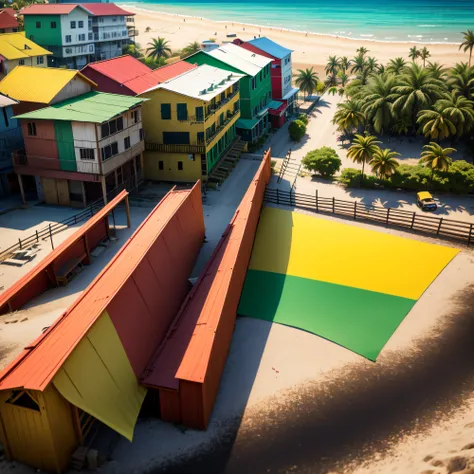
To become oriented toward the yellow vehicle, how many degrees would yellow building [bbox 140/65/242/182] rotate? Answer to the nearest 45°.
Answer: approximately 45° to its left

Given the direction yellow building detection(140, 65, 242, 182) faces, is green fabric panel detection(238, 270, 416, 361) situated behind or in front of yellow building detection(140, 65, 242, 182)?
in front
